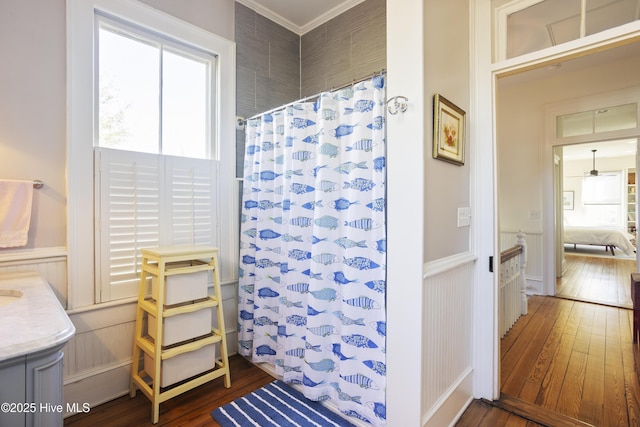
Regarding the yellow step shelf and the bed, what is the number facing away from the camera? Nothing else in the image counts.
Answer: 0

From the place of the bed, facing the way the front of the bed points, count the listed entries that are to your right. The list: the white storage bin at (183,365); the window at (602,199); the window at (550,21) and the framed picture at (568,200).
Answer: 2

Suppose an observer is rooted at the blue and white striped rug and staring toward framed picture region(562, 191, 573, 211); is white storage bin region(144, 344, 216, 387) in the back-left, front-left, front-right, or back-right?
back-left

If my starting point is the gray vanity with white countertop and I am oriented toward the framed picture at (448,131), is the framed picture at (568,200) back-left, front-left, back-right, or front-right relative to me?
front-left

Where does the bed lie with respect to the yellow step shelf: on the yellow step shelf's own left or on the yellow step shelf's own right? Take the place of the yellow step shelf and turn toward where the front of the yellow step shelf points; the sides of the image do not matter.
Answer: on the yellow step shelf's own left

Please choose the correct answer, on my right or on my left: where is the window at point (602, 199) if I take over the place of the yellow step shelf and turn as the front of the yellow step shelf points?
on my left

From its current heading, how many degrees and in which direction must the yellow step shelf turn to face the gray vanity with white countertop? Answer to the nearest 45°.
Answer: approximately 45° to its right

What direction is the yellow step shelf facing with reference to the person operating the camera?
facing the viewer and to the right of the viewer
